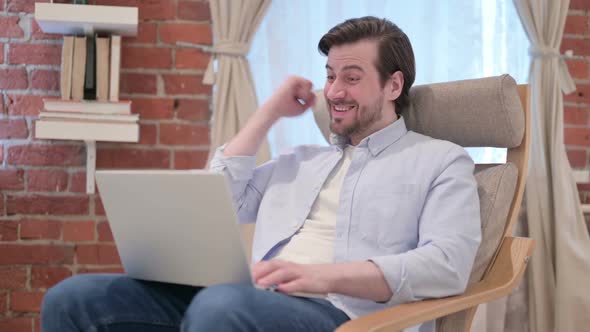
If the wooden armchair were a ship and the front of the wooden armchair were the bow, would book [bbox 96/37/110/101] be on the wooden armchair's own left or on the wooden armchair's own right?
on the wooden armchair's own right

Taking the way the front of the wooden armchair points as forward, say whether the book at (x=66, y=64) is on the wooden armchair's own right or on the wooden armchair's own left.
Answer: on the wooden armchair's own right

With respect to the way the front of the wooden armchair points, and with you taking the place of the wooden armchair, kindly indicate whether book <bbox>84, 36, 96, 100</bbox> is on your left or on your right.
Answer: on your right

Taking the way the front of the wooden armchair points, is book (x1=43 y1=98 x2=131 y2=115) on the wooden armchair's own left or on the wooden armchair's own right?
on the wooden armchair's own right

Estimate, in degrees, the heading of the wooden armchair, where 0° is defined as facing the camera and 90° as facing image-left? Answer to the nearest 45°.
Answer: approximately 45°

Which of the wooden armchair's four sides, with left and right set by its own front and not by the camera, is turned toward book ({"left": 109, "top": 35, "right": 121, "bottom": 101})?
right

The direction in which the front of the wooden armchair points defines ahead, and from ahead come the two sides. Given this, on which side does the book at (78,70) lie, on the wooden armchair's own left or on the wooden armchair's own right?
on the wooden armchair's own right
